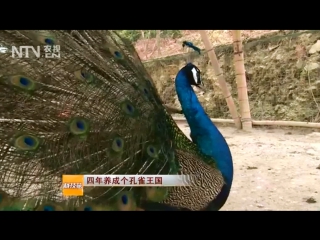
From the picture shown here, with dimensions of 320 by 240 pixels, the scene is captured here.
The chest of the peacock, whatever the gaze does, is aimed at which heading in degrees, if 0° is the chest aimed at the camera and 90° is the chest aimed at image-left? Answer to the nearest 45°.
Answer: approximately 270°
